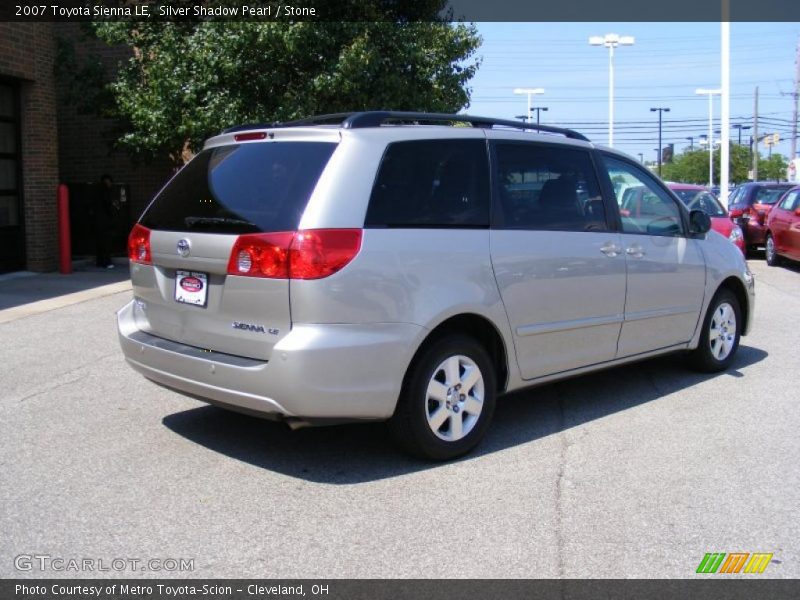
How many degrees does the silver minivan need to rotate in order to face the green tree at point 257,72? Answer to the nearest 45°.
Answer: approximately 45° to its left

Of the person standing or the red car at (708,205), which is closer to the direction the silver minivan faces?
the red car

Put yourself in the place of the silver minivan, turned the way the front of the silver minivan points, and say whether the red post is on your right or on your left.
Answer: on your left

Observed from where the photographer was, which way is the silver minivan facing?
facing away from the viewer and to the right of the viewer

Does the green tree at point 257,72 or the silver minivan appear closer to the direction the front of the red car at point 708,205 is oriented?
the silver minivan

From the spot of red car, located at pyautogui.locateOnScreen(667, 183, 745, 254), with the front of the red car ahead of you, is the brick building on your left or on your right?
on your right

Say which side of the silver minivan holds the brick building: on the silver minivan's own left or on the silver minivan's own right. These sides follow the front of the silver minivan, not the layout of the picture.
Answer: on the silver minivan's own left

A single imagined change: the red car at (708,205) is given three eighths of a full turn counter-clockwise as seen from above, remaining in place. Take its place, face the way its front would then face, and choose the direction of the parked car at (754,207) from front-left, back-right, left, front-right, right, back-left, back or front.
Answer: front
